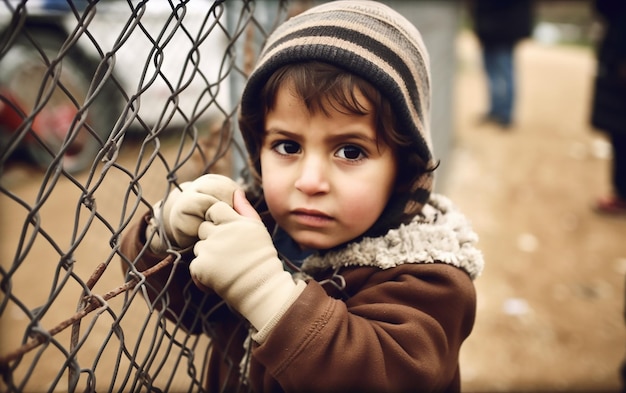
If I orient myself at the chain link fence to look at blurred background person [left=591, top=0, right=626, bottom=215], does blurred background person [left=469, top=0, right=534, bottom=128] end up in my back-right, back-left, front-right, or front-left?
front-left

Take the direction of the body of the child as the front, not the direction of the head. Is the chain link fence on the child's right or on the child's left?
on the child's right

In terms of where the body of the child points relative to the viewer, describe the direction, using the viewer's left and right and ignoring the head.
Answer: facing the viewer and to the left of the viewer
